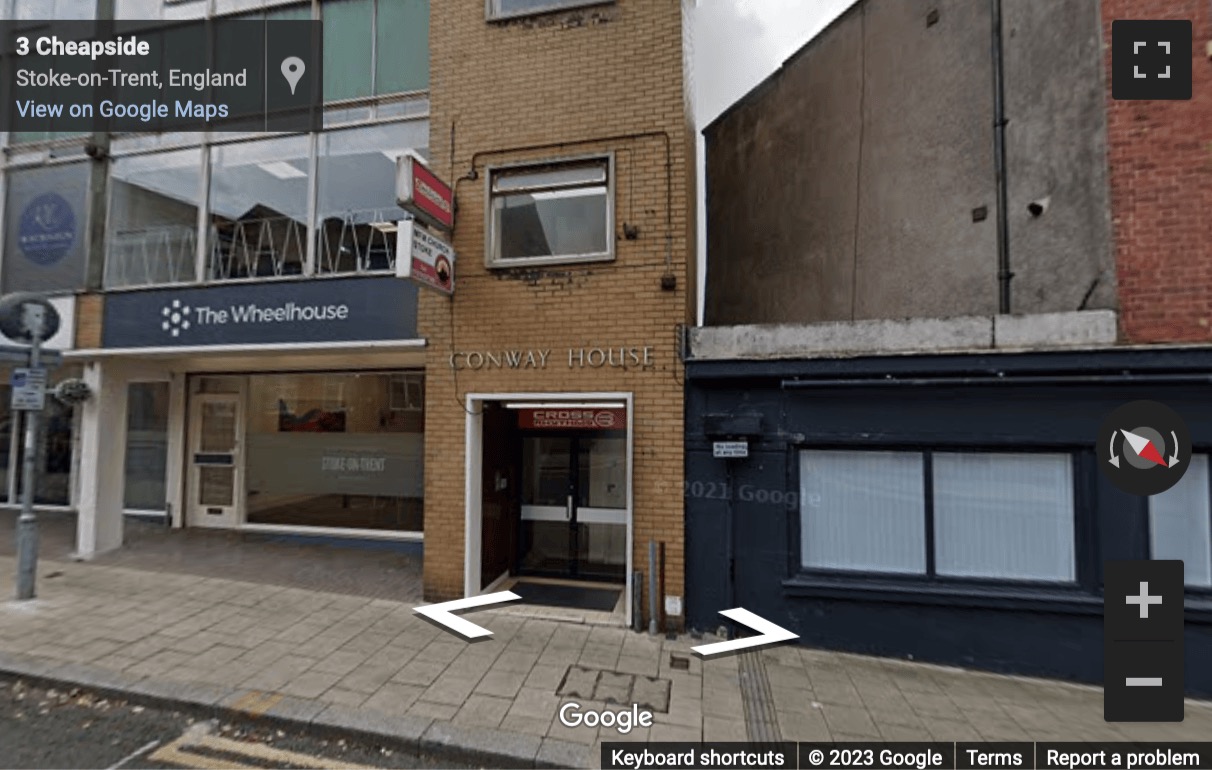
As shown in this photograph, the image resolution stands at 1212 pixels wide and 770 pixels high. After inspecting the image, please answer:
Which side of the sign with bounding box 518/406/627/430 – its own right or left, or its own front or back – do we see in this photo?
front

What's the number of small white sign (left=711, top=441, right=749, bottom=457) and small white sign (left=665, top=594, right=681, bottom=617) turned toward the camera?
2

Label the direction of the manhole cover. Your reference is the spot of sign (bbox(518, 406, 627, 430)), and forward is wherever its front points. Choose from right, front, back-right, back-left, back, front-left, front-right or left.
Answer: front

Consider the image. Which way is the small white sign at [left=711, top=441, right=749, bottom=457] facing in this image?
toward the camera

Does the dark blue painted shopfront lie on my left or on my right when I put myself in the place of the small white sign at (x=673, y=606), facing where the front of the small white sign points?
on my left

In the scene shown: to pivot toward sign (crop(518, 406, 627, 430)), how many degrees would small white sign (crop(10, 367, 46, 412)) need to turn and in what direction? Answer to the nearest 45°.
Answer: approximately 45° to its left

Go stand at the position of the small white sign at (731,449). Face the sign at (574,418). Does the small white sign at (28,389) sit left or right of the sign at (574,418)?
left

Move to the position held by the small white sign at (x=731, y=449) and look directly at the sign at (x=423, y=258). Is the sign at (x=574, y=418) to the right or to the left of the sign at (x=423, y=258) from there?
right

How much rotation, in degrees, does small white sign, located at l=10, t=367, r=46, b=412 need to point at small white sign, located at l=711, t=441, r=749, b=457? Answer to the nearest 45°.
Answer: approximately 45° to its left

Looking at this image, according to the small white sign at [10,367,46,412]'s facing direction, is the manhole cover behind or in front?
in front

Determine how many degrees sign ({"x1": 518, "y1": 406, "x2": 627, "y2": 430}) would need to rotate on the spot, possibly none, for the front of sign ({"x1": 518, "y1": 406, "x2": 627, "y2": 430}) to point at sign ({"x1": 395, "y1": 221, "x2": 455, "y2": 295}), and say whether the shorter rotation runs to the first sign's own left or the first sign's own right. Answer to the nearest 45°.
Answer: approximately 45° to the first sign's own right

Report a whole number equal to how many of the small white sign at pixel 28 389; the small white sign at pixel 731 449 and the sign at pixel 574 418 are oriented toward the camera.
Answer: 3
